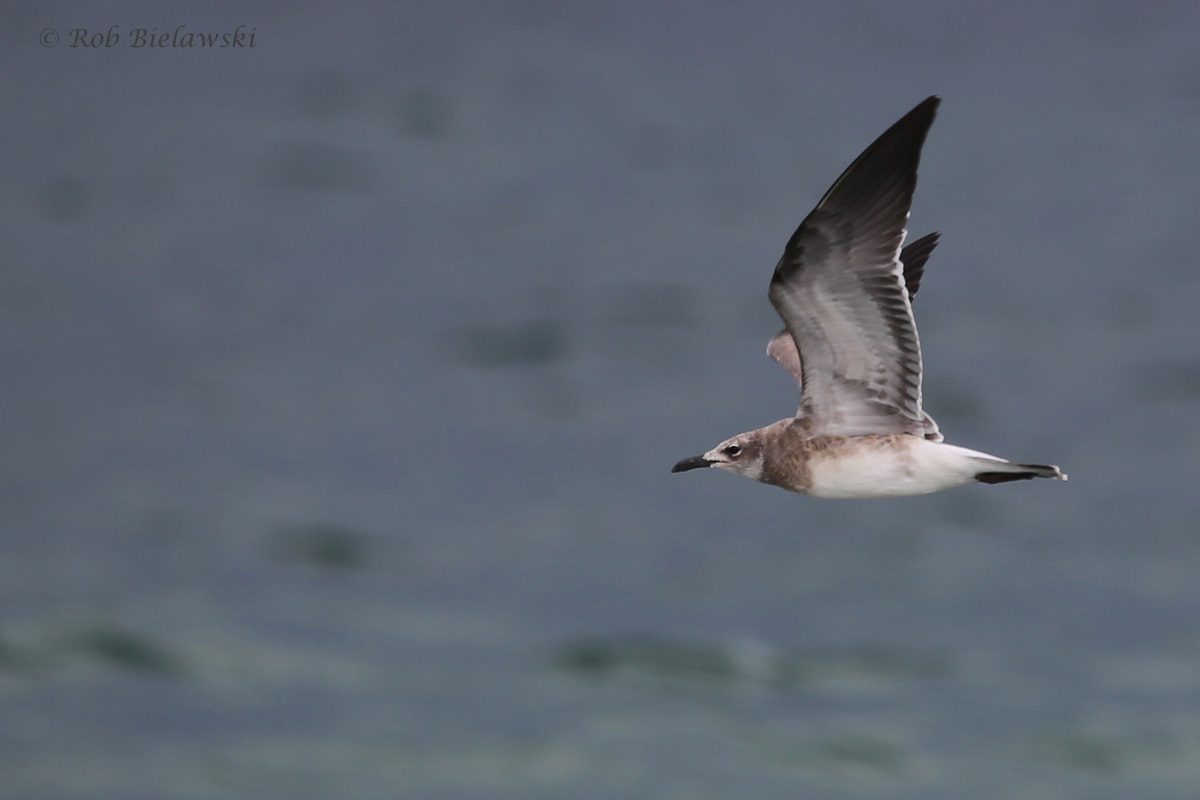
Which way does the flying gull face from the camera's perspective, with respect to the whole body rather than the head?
to the viewer's left
